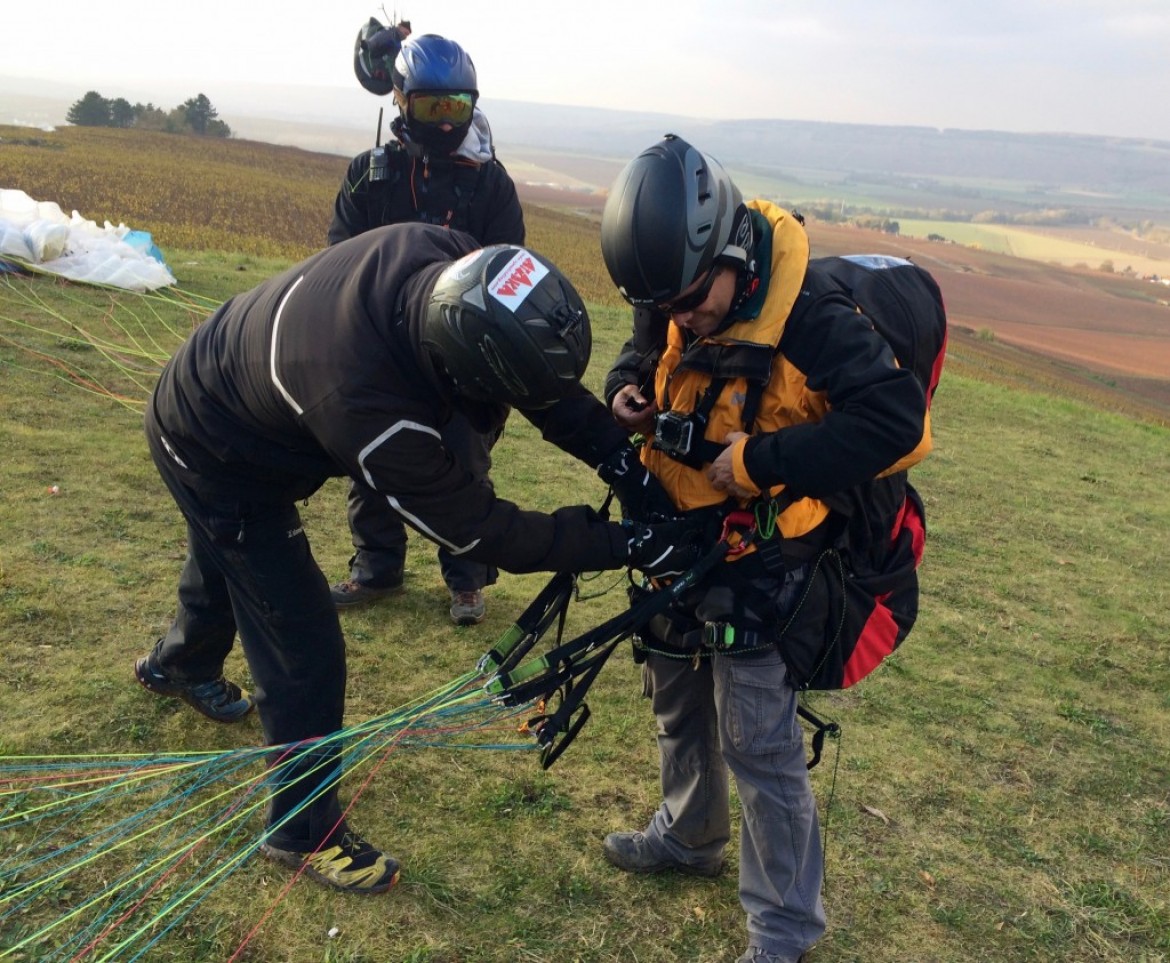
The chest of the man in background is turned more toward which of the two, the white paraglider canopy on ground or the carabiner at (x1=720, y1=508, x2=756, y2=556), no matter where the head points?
the carabiner

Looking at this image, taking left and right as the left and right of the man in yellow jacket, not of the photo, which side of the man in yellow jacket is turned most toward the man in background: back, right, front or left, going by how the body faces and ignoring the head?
right

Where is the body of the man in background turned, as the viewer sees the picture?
toward the camera

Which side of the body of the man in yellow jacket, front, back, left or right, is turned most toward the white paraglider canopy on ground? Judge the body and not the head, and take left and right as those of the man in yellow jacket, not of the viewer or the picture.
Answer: right

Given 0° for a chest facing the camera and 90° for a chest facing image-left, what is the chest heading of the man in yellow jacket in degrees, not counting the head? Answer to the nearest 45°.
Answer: approximately 45°

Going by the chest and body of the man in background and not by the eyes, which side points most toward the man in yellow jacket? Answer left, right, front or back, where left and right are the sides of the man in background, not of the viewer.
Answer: front

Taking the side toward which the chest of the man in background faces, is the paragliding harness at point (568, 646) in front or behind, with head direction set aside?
in front

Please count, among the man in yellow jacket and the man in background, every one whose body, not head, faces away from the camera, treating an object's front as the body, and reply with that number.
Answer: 0

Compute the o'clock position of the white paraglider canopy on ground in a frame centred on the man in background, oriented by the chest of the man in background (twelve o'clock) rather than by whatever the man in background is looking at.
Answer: The white paraglider canopy on ground is roughly at 5 o'clock from the man in background.

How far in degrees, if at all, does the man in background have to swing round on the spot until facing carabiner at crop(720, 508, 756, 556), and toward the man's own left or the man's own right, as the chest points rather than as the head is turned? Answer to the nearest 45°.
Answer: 0° — they already face it
